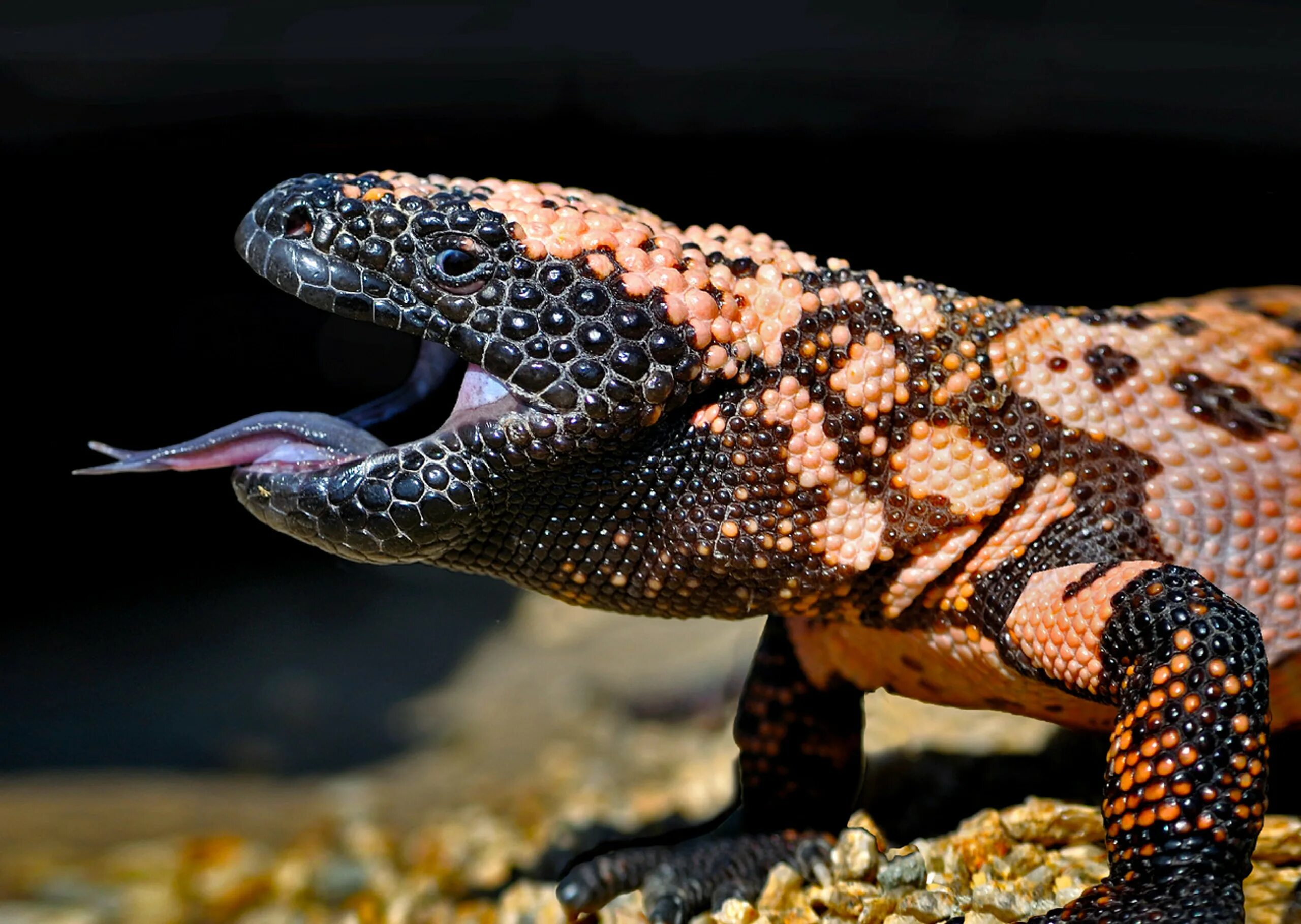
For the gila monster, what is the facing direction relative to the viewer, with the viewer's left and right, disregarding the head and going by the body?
facing to the left of the viewer

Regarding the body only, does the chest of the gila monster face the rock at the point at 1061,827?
no
